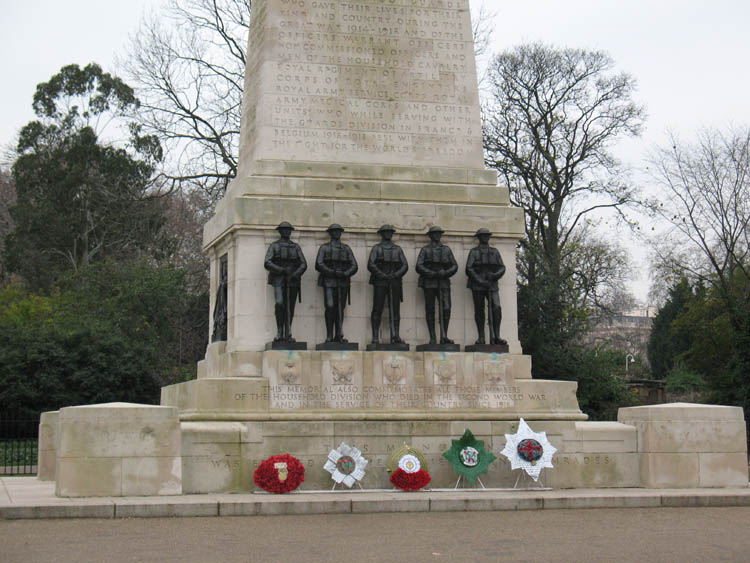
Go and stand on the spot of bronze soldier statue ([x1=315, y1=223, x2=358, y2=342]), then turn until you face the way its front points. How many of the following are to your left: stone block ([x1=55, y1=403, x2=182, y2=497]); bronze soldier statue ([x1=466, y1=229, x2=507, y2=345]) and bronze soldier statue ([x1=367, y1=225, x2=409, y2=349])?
2

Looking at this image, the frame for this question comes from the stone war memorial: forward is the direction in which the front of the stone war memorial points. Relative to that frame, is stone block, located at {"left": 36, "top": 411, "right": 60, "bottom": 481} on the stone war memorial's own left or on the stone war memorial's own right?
on the stone war memorial's own right

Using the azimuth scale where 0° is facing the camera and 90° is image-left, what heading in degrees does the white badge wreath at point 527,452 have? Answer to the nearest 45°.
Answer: approximately 0°

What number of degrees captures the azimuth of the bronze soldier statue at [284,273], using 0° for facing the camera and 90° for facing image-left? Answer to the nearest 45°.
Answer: approximately 0°

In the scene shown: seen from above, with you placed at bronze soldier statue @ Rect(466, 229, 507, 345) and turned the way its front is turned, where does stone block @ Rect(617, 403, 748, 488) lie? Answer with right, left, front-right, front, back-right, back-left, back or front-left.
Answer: left

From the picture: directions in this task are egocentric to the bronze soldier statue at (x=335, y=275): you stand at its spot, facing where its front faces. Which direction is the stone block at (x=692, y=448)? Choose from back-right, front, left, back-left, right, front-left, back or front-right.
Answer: left

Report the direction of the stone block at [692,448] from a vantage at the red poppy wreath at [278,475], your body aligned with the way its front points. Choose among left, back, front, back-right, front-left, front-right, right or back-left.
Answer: left
